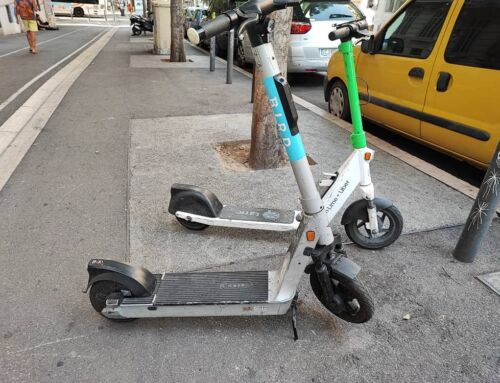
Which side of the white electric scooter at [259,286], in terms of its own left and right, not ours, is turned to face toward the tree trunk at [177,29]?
left

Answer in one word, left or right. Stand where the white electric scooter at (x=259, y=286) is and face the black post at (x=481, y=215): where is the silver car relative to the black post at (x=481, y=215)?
left

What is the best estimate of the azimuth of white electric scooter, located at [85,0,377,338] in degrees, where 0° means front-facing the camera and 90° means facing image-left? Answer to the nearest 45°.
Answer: approximately 270°

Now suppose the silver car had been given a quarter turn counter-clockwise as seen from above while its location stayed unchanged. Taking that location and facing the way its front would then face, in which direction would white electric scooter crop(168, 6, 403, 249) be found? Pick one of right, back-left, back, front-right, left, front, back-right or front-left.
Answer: front-left

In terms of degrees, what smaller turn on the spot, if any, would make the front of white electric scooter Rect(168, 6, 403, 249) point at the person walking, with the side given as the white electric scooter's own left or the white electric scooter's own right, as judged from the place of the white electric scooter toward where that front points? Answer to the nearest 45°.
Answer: approximately 135° to the white electric scooter's own left

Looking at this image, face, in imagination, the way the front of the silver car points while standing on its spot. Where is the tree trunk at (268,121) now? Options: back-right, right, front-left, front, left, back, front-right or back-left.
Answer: back-left

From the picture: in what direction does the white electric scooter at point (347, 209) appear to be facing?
to the viewer's right

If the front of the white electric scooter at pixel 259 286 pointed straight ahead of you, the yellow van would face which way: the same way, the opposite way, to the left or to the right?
to the left

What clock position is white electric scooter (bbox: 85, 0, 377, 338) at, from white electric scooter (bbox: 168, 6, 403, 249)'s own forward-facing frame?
white electric scooter (bbox: 85, 0, 377, 338) is roughly at 4 o'clock from white electric scooter (bbox: 168, 6, 403, 249).

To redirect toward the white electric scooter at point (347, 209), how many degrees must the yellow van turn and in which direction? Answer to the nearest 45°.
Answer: approximately 135° to its left

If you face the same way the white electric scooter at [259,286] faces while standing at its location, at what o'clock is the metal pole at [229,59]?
The metal pole is roughly at 9 o'clock from the white electric scooter.

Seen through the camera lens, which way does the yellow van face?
facing away from the viewer and to the left of the viewer
